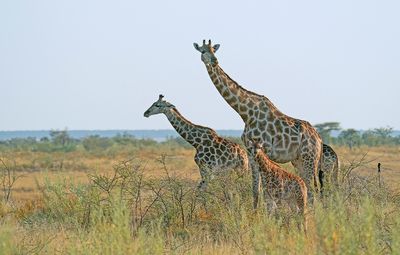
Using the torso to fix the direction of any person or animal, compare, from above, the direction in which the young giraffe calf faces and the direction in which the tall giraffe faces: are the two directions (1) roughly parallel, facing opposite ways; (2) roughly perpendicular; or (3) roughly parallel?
roughly parallel

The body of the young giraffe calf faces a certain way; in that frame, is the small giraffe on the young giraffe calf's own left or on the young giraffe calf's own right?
on the young giraffe calf's own right

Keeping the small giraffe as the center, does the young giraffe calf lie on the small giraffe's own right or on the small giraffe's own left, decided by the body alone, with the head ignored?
on the small giraffe's own left

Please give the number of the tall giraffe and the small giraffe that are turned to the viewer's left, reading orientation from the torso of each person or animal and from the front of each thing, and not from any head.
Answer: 2

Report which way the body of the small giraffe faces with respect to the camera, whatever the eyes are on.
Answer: to the viewer's left

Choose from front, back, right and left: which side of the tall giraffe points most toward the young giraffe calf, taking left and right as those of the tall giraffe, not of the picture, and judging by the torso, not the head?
left

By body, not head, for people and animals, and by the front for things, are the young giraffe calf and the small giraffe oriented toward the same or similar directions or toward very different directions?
same or similar directions

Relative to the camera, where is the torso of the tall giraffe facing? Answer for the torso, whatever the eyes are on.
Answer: to the viewer's left

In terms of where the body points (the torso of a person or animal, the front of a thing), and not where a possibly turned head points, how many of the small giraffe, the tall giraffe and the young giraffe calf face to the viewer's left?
3

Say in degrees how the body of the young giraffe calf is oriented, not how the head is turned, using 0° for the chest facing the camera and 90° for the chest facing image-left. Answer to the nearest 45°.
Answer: approximately 90°
